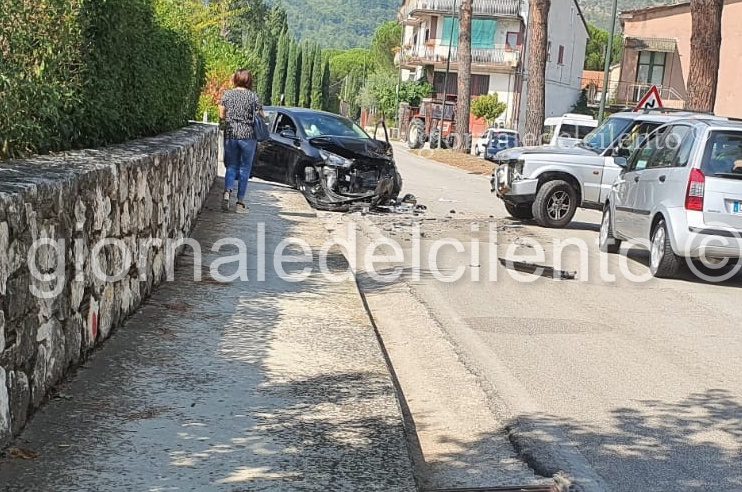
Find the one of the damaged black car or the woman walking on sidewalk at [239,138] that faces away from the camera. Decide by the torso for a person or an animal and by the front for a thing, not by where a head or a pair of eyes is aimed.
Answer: the woman walking on sidewalk

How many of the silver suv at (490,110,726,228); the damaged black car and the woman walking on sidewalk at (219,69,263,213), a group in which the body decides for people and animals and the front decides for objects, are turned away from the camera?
1

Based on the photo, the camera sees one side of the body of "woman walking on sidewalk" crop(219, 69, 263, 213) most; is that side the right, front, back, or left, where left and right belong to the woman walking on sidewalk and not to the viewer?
back

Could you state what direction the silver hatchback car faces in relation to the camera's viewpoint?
facing away from the viewer and to the left of the viewer

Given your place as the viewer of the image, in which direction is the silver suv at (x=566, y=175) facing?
facing the viewer and to the left of the viewer

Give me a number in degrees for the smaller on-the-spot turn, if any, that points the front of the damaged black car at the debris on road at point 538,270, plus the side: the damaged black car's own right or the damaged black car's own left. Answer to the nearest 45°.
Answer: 0° — it already faces it

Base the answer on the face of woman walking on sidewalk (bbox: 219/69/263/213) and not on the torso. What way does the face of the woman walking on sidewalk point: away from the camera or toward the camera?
away from the camera

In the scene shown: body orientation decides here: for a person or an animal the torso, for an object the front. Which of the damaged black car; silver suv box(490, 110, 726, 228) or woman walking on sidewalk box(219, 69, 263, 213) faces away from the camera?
the woman walking on sidewalk

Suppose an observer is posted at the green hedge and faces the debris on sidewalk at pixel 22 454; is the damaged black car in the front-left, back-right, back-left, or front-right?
back-left

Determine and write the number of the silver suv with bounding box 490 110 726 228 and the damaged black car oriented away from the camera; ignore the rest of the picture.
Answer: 0

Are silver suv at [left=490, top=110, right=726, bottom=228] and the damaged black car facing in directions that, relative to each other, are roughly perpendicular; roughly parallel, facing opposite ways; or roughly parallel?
roughly perpendicular

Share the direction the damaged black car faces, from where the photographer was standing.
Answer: facing the viewer and to the right of the viewer

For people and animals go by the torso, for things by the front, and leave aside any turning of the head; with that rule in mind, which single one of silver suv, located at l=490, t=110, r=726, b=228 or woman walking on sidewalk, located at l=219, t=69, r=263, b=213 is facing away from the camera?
the woman walking on sidewalk

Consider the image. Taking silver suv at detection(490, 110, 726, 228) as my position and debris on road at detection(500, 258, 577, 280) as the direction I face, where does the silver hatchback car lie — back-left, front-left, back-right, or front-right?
front-left

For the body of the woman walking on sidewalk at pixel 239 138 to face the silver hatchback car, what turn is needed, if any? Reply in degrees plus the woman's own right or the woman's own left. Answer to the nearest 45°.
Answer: approximately 135° to the woman's own right
